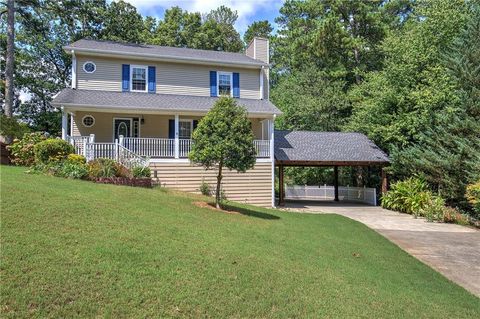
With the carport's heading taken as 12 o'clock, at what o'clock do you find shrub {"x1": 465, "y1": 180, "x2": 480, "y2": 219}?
The shrub is roughly at 10 o'clock from the carport.

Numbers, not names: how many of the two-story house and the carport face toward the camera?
2

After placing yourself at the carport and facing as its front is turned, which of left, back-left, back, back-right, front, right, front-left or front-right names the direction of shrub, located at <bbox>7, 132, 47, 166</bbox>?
front-right

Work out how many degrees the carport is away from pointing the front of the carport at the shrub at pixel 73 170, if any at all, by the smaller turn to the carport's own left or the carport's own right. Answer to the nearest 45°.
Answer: approximately 45° to the carport's own right

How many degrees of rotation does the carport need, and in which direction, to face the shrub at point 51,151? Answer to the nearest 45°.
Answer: approximately 45° to its right

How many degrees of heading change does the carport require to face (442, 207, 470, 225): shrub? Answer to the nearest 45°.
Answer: approximately 45° to its left

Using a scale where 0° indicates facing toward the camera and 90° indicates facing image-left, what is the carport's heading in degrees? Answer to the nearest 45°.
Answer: approximately 0°

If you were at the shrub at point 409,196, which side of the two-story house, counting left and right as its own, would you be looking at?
left

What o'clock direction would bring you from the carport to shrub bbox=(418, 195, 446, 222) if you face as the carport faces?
The shrub is roughly at 10 o'clock from the carport.
